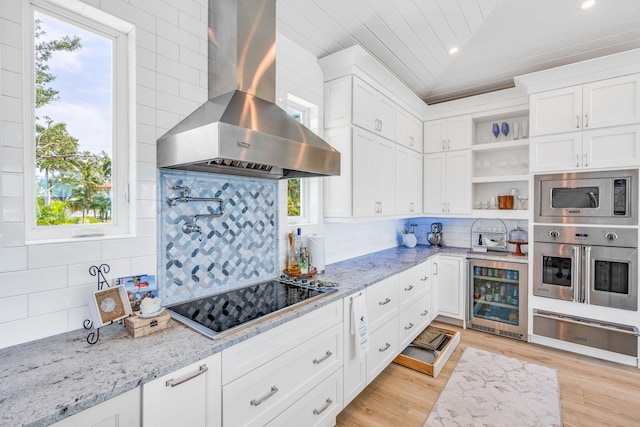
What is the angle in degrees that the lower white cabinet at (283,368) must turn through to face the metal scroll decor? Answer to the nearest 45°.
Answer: approximately 135° to its right

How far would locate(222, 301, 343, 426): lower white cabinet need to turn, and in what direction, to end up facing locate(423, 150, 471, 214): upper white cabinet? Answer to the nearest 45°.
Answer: approximately 90° to its left

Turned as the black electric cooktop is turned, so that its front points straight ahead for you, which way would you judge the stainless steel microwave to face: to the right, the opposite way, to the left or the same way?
to the right

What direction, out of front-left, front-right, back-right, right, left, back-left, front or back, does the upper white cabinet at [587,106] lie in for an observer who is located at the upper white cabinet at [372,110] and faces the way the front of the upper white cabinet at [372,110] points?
front-left

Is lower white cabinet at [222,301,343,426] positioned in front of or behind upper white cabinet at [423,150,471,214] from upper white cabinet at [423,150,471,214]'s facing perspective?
in front

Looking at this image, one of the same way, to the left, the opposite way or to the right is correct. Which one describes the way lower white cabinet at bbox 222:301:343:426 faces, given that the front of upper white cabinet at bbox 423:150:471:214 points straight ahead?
to the left

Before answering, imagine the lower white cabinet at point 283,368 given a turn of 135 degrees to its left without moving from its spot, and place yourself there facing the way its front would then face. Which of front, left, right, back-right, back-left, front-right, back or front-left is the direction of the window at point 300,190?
front

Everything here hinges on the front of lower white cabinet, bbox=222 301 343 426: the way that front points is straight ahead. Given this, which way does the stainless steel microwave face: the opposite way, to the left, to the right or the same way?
to the right

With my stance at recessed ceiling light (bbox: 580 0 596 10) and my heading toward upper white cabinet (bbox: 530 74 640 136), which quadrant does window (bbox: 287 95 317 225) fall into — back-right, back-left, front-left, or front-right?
back-left

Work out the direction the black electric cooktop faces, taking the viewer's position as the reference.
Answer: facing the viewer and to the right of the viewer
